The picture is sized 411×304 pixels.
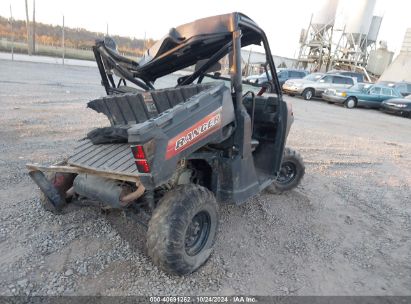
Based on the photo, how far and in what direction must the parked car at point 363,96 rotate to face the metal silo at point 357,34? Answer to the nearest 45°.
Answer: approximately 135° to its right

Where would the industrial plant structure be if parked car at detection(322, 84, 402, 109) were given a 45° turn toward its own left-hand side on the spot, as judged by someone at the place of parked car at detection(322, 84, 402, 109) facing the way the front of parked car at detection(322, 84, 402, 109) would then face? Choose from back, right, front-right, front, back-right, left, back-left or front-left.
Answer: back

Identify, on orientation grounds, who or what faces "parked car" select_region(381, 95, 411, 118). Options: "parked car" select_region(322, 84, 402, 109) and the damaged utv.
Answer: the damaged utv

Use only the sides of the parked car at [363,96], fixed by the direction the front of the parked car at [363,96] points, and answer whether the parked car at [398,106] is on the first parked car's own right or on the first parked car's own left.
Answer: on the first parked car's own left

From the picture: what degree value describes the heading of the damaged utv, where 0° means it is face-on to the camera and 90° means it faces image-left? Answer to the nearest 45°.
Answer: approximately 225°

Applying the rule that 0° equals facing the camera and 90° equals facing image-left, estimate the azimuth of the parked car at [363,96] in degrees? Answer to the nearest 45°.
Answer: approximately 45°

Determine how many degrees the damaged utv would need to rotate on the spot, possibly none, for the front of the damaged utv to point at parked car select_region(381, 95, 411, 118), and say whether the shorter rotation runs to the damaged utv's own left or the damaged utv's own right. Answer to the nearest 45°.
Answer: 0° — it already faces it

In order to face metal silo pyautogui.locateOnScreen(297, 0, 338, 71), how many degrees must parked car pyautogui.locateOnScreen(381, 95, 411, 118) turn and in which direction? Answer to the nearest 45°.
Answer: approximately 90° to its right

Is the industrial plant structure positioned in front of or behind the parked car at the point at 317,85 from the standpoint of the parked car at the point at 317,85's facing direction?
behind

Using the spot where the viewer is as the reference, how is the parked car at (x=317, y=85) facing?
facing the viewer and to the left of the viewer

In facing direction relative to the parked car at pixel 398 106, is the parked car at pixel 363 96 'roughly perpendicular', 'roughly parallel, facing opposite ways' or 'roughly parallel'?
roughly parallel

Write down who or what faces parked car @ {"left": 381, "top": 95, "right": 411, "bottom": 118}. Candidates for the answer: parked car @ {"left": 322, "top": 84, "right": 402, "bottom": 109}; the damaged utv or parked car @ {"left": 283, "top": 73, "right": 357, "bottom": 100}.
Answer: the damaged utv

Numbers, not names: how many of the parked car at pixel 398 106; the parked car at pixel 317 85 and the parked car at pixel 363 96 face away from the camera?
0
